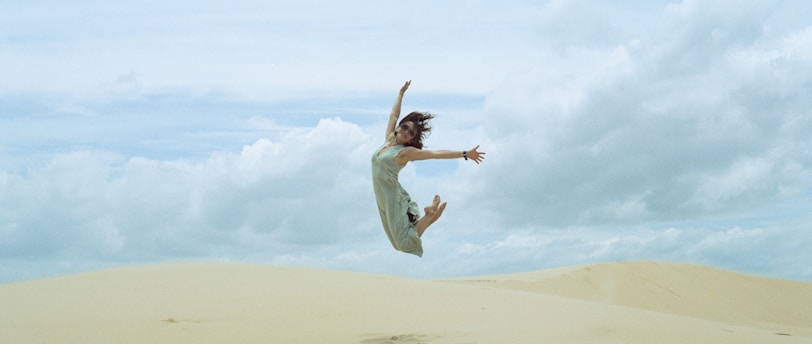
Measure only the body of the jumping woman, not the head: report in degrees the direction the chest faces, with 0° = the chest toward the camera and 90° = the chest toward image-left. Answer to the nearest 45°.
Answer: approximately 45°
